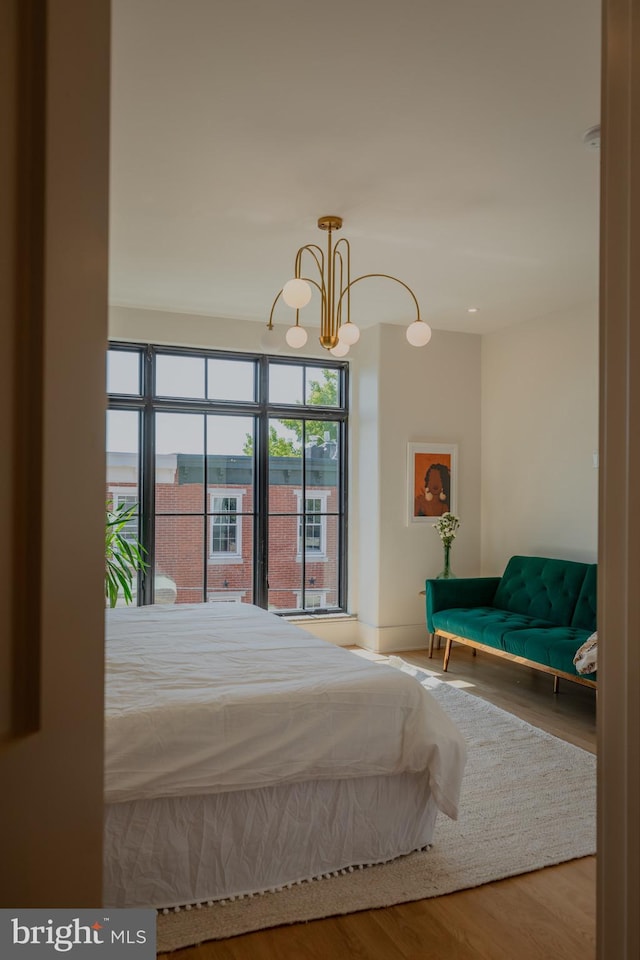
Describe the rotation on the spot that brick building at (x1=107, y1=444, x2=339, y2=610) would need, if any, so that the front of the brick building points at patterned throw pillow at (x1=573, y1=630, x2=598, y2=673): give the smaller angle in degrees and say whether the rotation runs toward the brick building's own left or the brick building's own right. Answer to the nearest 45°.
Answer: approximately 45° to the brick building's own left

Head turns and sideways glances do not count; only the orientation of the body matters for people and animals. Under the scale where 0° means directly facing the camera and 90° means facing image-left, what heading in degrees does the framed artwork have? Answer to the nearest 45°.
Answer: approximately 0°

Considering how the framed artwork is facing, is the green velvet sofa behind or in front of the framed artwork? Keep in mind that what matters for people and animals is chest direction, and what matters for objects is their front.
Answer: in front

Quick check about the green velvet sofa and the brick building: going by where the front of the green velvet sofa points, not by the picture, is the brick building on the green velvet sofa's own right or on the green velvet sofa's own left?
on the green velvet sofa's own right

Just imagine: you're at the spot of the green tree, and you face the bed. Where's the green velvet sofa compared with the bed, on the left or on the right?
left

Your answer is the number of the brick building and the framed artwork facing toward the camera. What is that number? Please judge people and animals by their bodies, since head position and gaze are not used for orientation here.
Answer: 2

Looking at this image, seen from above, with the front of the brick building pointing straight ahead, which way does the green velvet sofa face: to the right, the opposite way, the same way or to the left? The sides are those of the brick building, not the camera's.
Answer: to the right

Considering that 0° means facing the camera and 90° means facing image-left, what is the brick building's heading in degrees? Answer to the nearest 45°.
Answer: approximately 0°

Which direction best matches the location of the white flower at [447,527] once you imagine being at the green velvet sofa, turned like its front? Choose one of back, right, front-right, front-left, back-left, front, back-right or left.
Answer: right

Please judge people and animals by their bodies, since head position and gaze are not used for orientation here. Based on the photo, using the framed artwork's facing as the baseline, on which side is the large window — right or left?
on its right

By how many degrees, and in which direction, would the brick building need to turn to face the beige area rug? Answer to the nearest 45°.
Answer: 0° — it already faces it
